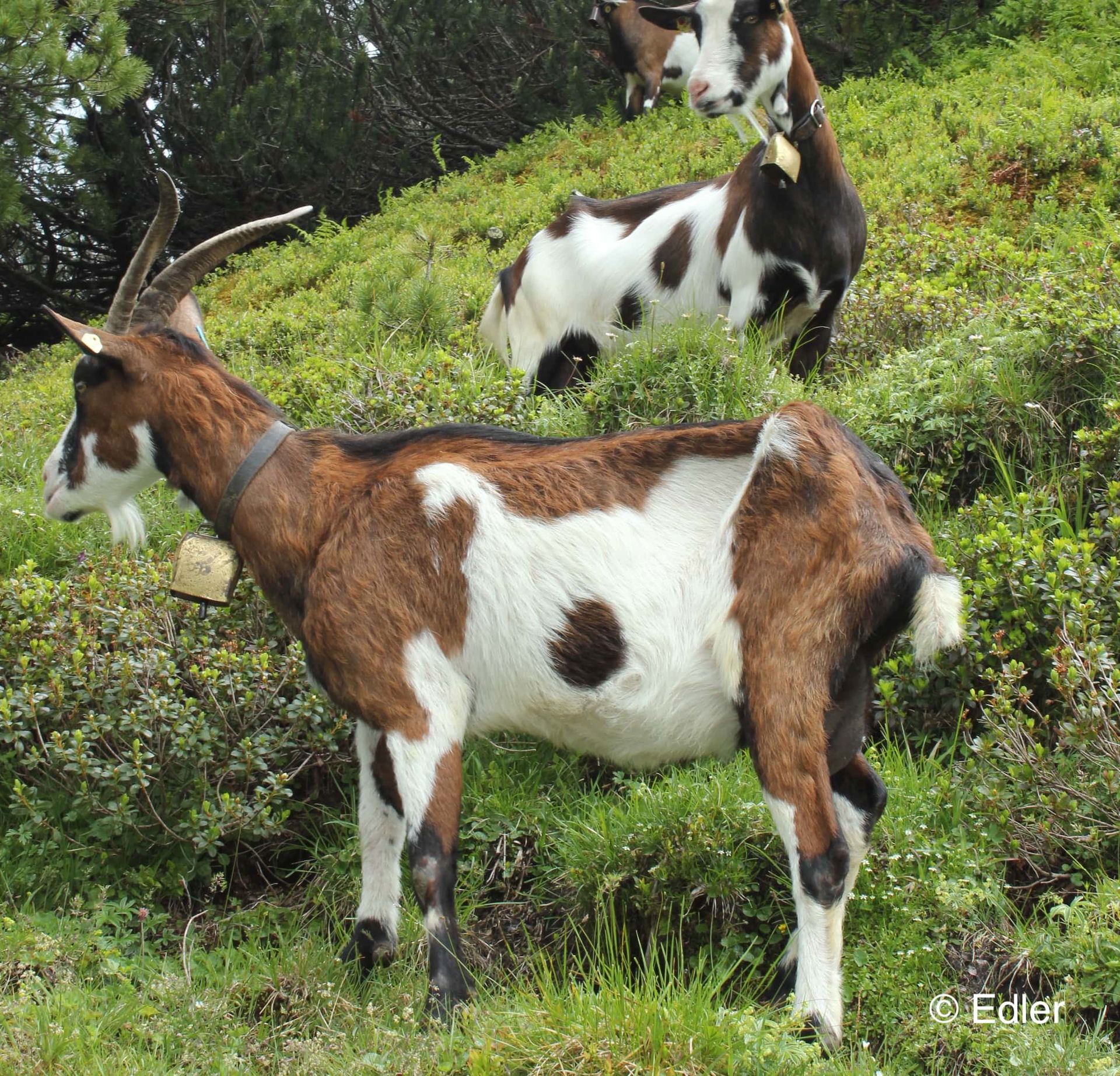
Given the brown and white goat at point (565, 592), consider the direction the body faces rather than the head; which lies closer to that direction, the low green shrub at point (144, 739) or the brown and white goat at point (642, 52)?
the low green shrub

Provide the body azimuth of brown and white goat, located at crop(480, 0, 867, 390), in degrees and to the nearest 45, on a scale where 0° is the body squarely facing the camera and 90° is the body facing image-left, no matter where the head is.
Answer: approximately 270°

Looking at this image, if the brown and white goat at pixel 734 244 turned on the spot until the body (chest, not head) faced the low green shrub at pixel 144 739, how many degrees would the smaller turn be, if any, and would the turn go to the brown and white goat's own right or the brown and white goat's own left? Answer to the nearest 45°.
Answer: approximately 135° to the brown and white goat's own right

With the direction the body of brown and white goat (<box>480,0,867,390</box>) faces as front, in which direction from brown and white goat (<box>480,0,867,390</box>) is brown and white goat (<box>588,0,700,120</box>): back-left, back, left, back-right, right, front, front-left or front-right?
left

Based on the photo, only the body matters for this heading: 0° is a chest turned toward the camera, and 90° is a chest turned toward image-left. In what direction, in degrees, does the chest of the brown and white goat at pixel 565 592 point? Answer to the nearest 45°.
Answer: approximately 90°

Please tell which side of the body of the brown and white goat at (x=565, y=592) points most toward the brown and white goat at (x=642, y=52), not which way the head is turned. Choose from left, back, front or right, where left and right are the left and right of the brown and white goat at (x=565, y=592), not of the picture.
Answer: right
